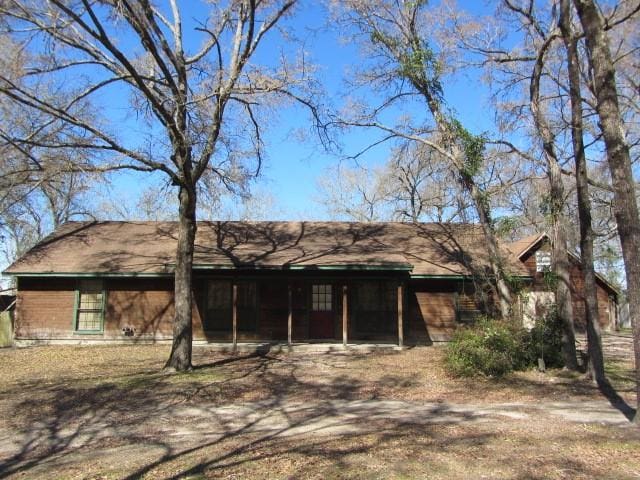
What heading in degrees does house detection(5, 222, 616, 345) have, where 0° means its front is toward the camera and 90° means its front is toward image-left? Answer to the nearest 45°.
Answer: approximately 0°

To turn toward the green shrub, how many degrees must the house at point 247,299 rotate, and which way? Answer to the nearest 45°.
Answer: approximately 45° to its left
